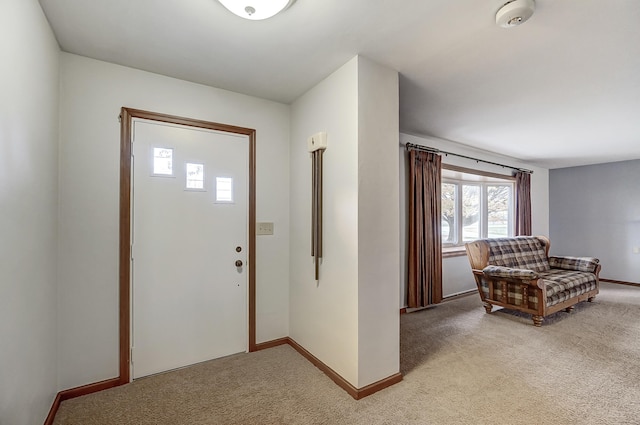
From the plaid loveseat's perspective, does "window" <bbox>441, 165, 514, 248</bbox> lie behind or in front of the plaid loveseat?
behind

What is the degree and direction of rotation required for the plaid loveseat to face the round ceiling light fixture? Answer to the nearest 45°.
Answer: approximately 45° to its right

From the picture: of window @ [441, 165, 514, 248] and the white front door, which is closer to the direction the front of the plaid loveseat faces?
the white front door

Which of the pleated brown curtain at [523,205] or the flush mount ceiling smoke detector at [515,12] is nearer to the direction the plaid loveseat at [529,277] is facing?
the flush mount ceiling smoke detector

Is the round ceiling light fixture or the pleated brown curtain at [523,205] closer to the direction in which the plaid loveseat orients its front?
the round ceiling light fixture

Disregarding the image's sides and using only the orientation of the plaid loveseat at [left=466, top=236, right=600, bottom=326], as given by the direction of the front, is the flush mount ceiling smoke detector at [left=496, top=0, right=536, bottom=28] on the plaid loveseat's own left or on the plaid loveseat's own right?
on the plaid loveseat's own right

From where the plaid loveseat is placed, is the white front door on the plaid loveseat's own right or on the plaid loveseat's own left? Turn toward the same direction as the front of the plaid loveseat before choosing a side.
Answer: on the plaid loveseat's own right

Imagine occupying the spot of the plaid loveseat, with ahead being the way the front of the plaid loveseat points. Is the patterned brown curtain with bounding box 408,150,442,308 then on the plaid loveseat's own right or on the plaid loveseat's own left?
on the plaid loveseat's own right

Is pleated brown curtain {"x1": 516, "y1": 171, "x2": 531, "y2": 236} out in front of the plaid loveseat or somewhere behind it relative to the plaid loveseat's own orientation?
behind

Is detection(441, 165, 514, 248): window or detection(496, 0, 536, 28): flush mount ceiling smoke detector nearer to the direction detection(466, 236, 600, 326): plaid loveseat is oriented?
the flush mount ceiling smoke detector
